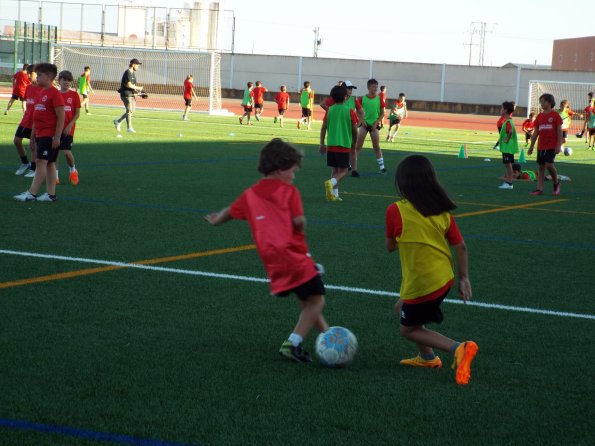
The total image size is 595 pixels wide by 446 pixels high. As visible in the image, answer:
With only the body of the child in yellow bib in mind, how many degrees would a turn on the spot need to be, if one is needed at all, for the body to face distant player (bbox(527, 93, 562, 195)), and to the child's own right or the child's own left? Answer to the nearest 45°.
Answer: approximately 45° to the child's own right

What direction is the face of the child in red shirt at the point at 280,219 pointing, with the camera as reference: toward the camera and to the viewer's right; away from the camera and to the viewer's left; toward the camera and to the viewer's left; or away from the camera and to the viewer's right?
away from the camera and to the viewer's right

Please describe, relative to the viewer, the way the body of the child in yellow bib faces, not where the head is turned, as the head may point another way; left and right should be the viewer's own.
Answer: facing away from the viewer and to the left of the viewer

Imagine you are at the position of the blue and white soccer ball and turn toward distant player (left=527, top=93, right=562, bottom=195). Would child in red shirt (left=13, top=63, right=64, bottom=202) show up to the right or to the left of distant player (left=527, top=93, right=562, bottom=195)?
left

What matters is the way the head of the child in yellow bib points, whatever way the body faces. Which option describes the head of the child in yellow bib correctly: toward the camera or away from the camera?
away from the camera

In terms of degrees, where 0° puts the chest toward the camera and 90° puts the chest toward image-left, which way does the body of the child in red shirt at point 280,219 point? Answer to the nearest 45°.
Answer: approximately 225°

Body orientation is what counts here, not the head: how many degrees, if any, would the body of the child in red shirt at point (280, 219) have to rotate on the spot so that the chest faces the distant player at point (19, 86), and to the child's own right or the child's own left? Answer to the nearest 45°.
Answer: approximately 45° to the child's own left

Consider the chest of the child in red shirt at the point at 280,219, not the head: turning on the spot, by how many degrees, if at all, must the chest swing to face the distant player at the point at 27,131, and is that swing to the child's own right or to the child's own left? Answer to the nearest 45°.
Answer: approximately 45° to the child's own left
